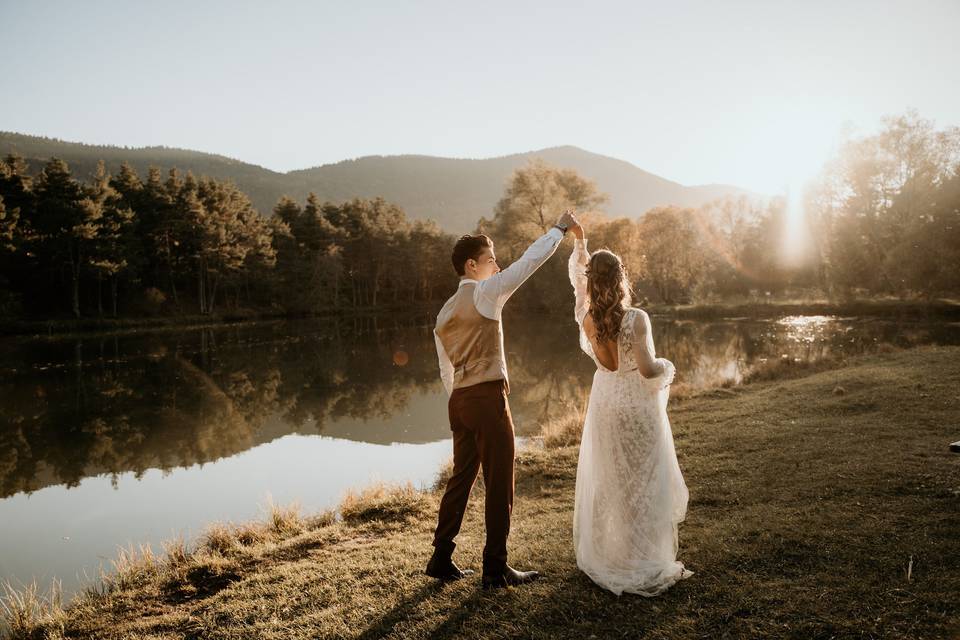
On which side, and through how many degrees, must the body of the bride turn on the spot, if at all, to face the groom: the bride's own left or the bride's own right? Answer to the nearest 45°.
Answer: approximately 135° to the bride's own left

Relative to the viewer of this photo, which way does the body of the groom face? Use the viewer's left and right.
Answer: facing away from the viewer and to the right of the viewer

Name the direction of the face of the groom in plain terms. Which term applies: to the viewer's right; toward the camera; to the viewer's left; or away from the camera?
to the viewer's right

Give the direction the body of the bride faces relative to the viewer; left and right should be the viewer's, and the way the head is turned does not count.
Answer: facing away from the viewer and to the right of the viewer

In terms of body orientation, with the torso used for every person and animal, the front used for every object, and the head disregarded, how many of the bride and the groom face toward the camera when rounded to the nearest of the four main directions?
0

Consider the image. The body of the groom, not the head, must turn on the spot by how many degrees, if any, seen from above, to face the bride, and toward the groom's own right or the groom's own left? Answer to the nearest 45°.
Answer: approximately 45° to the groom's own right
